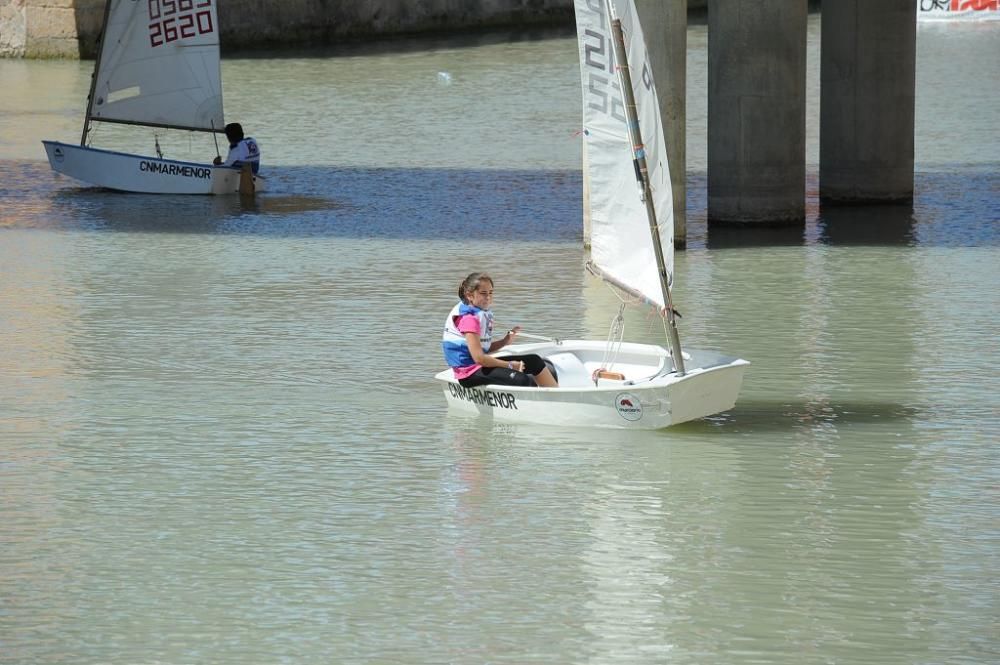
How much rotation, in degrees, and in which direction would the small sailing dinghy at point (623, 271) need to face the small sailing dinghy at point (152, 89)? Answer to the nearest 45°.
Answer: approximately 180°

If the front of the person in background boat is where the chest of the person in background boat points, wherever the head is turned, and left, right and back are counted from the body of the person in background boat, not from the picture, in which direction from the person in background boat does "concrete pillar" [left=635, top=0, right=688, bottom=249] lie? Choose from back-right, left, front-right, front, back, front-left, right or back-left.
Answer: back-left

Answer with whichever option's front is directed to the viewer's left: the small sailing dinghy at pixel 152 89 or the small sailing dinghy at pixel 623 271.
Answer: the small sailing dinghy at pixel 152 89

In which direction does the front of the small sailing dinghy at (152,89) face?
to the viewer's left

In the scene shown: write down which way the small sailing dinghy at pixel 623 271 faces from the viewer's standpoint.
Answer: facing the viewer and to the right of the viewer

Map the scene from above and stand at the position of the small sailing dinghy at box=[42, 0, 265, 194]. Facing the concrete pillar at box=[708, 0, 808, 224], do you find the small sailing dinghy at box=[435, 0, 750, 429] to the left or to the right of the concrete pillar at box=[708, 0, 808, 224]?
right

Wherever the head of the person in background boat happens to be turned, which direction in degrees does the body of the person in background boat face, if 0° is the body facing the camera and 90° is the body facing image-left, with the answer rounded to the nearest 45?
approximately 90°

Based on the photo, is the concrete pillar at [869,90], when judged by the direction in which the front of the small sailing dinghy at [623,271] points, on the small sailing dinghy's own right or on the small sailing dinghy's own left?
on the small sailing dinghy's own left

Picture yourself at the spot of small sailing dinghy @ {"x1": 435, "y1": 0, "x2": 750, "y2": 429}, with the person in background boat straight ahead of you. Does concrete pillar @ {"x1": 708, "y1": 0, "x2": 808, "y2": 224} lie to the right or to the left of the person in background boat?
right

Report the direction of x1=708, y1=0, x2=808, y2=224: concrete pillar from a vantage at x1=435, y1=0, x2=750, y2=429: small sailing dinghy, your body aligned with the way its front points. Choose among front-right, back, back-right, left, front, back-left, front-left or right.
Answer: back-left

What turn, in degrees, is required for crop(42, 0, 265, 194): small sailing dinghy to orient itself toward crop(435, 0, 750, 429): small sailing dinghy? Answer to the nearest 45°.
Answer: approximately 90° to its left
